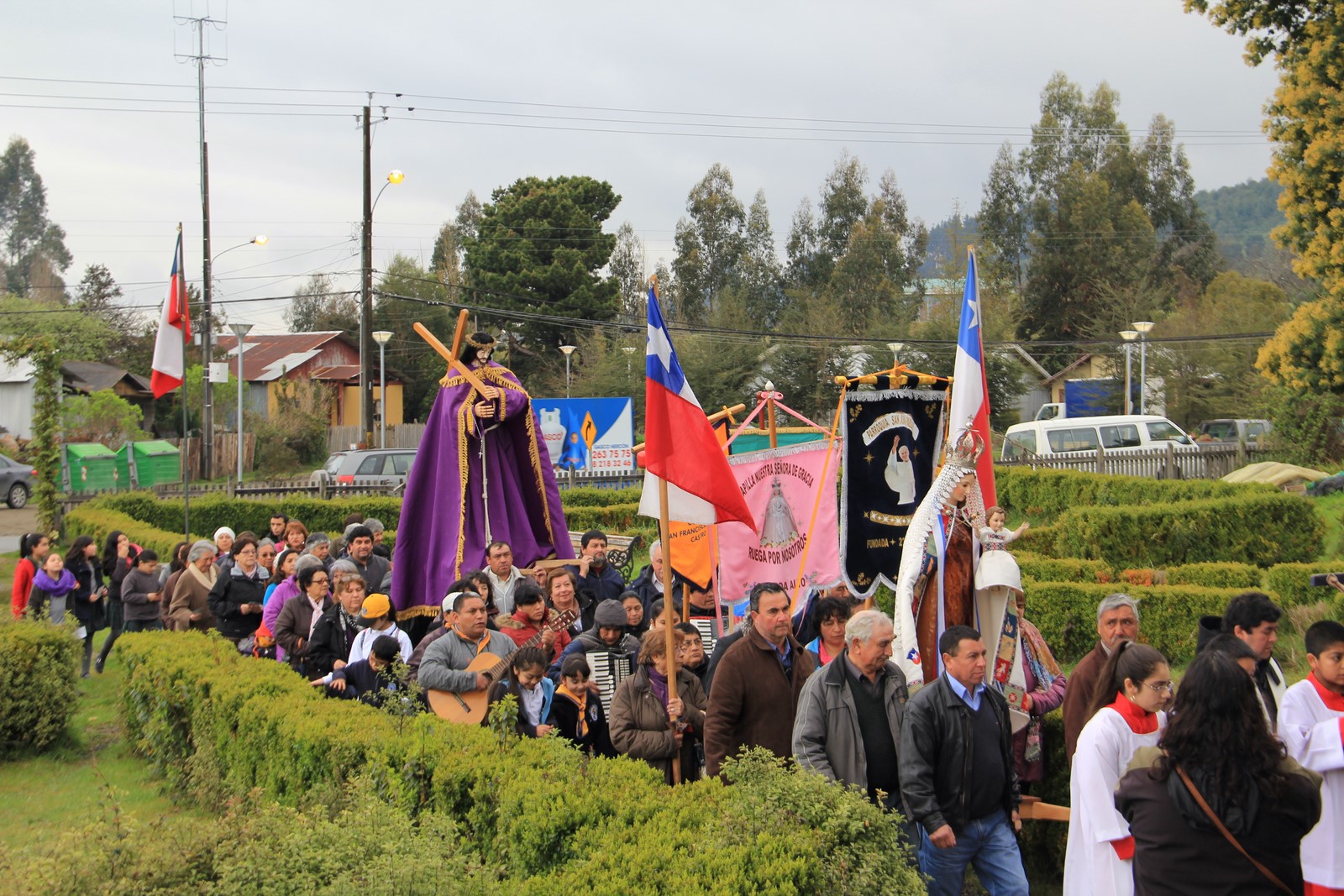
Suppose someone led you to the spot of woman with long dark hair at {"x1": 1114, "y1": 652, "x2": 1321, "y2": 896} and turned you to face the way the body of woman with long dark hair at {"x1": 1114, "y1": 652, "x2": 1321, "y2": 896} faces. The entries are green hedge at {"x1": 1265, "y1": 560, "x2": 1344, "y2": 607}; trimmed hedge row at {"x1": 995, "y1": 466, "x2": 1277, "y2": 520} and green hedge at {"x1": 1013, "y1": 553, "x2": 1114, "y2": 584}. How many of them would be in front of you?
3

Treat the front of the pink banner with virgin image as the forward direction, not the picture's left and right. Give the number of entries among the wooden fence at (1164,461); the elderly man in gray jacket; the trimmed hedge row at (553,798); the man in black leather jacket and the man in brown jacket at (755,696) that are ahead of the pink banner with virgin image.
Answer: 4

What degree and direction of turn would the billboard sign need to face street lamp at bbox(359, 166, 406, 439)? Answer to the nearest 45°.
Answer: approximately 90° to its right

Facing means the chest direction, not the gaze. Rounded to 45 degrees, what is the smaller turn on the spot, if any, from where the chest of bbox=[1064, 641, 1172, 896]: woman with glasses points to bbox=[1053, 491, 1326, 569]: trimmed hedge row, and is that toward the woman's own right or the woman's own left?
approximately 135° to the woman's own left

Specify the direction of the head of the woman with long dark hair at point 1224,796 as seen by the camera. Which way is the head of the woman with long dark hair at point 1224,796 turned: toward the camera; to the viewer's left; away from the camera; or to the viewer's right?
away from the camera

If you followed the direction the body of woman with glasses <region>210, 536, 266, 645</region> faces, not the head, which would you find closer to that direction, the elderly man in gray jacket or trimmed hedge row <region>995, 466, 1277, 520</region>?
the elderly man in gray jacket

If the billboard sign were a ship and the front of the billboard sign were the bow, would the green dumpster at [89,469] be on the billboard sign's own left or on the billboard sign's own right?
on the billboard sign's own right

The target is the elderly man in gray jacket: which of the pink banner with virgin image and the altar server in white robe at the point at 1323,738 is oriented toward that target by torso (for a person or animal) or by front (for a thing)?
the pink banner with virgin image
